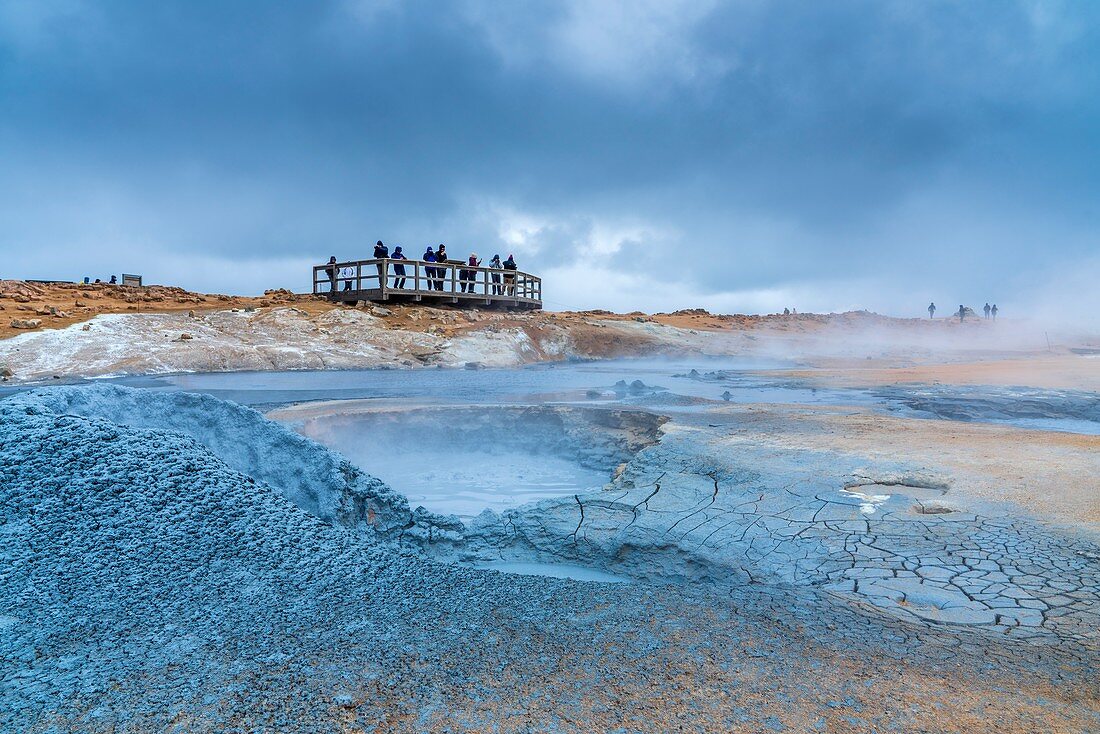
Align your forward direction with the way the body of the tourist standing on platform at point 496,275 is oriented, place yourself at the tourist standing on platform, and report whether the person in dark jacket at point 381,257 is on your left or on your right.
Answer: on your right

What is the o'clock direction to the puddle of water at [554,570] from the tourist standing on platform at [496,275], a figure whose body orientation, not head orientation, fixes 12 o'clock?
The puddle of water is roughly at 12 o'clock from the tourist standing on platform.

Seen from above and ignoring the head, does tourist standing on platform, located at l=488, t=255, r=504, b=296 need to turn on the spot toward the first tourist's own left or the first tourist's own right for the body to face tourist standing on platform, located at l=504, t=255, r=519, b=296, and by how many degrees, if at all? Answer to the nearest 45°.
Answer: approximately 135° to the first tourist's own left

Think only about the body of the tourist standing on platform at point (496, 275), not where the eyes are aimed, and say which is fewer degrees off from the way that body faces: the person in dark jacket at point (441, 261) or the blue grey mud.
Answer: the blue grey mud

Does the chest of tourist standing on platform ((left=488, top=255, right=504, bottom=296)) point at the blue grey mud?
yes

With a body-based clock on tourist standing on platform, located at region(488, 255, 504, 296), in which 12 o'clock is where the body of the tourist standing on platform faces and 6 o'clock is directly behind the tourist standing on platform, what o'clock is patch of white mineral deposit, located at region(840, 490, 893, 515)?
The patch of white mineral deposit is roughly at 12 o'clock from the tourist standing on platform.

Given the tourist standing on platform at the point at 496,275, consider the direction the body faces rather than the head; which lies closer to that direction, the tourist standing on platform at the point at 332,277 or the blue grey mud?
the blue grey mud

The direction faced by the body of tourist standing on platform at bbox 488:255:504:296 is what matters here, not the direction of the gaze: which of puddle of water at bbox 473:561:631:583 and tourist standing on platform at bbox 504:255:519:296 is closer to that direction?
the puddle of water

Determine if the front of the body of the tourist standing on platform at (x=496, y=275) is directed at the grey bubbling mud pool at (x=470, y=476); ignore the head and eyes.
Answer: yes

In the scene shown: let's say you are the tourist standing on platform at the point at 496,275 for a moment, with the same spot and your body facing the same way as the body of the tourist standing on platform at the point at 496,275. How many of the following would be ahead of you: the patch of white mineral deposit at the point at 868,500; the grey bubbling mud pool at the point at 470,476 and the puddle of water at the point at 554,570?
3

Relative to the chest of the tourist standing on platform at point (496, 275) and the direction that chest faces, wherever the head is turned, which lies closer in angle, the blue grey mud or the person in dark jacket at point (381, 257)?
the blue grey mud

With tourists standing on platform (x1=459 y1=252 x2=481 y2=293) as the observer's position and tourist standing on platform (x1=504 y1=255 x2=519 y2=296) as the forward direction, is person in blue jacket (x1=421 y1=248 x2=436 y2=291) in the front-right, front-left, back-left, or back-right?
back-left

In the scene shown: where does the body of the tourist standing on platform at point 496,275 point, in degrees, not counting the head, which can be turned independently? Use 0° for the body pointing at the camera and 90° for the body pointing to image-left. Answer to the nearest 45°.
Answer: approximately 0°
